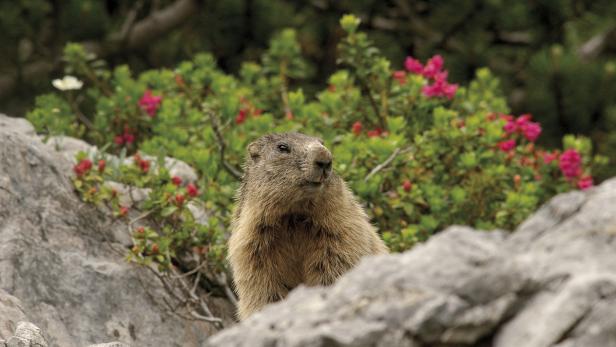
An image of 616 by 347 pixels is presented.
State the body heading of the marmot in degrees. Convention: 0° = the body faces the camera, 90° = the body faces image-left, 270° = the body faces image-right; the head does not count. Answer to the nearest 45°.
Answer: approximately 315°

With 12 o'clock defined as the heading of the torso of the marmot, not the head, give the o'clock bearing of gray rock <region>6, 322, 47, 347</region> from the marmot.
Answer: The gray rock is roughly at 3 o'clock from the marmot.

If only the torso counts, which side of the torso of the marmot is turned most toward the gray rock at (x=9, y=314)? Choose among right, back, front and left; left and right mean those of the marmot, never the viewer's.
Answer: right

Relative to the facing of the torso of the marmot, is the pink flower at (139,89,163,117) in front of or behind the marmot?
behind

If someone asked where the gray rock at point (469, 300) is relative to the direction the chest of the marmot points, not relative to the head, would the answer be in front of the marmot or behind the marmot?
in front
